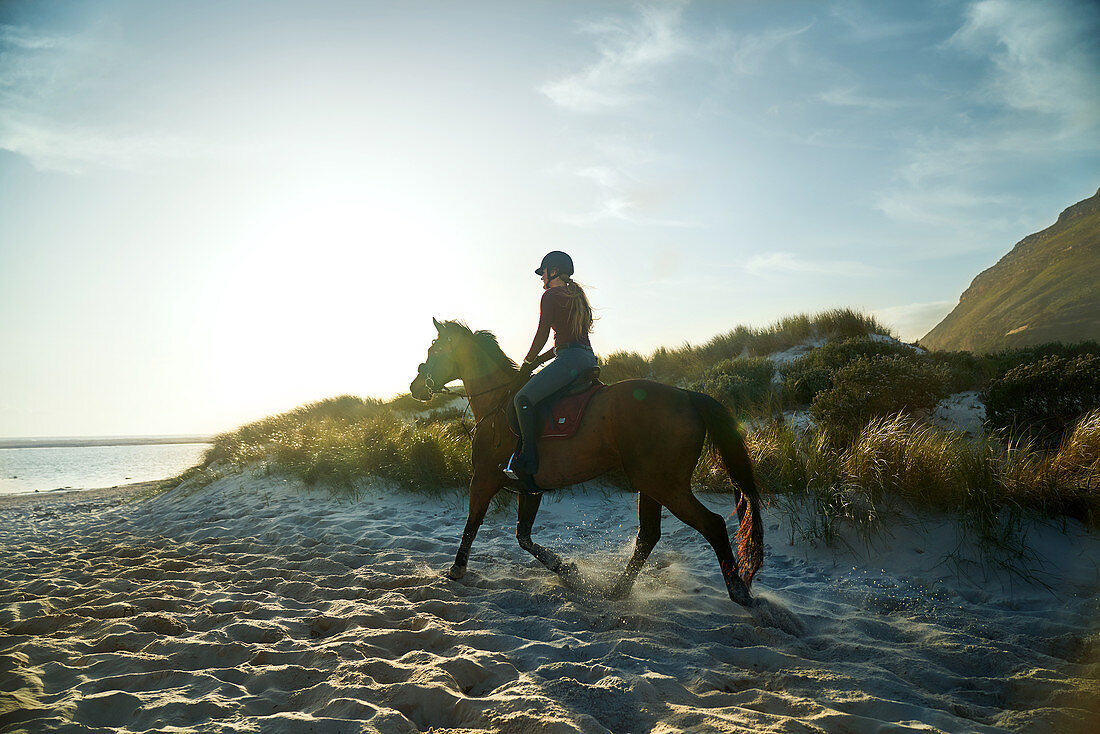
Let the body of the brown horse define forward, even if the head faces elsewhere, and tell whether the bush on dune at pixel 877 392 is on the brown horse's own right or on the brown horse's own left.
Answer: on the brown horse's own right

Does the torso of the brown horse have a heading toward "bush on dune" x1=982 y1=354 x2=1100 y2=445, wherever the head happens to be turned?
no

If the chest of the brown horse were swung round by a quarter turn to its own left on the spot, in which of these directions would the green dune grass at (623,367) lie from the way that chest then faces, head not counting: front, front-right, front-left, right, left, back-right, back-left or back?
back

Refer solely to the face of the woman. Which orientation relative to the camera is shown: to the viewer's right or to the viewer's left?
to the viewer's left

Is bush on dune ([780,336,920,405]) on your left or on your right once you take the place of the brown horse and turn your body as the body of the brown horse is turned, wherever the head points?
on your right

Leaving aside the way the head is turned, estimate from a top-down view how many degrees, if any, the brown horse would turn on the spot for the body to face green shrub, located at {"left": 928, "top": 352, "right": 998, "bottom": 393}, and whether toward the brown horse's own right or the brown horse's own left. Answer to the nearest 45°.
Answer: approximately 135° to the brown horse's own right

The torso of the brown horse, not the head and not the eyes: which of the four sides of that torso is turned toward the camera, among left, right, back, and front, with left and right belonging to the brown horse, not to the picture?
left

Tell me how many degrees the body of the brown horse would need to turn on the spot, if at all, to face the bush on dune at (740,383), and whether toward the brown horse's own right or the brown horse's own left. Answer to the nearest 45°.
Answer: approximately 90° to the brown horse's own right
